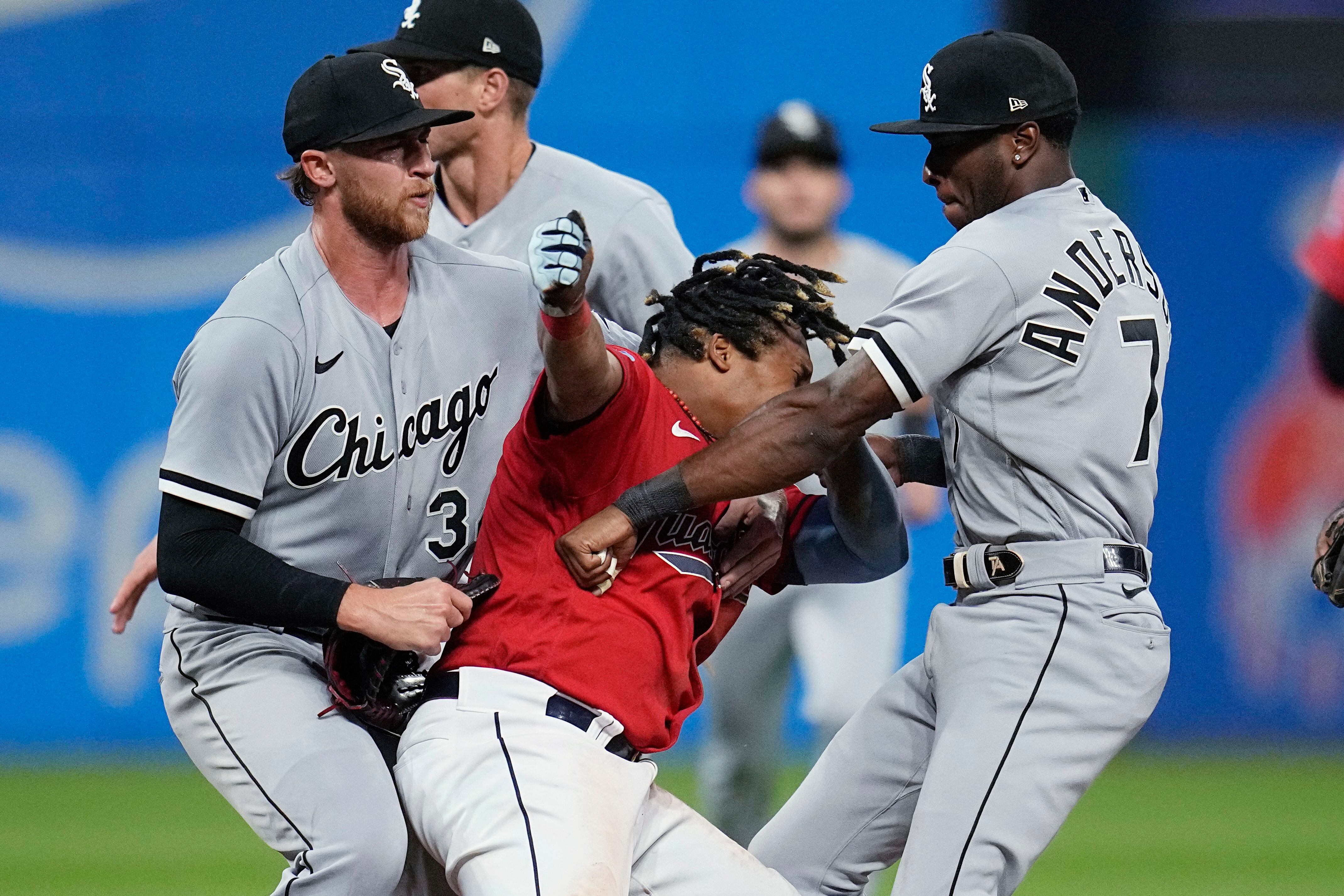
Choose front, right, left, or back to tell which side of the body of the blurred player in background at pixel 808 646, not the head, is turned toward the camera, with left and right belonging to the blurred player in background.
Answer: front

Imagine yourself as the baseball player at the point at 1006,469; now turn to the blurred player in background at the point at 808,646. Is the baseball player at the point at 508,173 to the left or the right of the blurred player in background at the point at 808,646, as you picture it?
left

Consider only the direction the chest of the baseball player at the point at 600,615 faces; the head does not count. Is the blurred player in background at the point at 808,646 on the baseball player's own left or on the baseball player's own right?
on the baseball player's own left

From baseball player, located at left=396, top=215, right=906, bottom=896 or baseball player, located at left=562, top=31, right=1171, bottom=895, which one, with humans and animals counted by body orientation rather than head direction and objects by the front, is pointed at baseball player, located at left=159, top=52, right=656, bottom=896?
baseball player, located at left=562, top=31, right=1171, bottom=895

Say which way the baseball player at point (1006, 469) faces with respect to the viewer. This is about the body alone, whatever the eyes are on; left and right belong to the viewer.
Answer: facing to the left of the viewer

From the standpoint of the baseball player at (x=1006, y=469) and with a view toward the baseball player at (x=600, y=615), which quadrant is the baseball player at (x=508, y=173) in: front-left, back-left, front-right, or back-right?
front-right

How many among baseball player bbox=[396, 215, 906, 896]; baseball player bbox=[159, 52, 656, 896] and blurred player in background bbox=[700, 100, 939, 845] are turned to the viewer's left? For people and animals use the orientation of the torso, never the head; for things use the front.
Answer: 0

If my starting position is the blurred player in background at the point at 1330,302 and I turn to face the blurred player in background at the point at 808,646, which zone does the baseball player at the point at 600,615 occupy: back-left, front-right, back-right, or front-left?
front-left

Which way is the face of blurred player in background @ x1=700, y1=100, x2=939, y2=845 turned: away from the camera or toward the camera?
toward the camera

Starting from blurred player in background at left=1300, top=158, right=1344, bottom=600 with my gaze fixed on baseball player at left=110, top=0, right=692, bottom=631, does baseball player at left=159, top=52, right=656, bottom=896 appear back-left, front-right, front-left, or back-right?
front-left

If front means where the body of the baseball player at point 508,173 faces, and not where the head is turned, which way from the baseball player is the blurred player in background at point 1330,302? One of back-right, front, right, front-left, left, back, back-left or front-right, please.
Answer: back-left

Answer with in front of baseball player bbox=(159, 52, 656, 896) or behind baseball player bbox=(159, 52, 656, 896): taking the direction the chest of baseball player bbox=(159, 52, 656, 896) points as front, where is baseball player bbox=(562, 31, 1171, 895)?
in front
